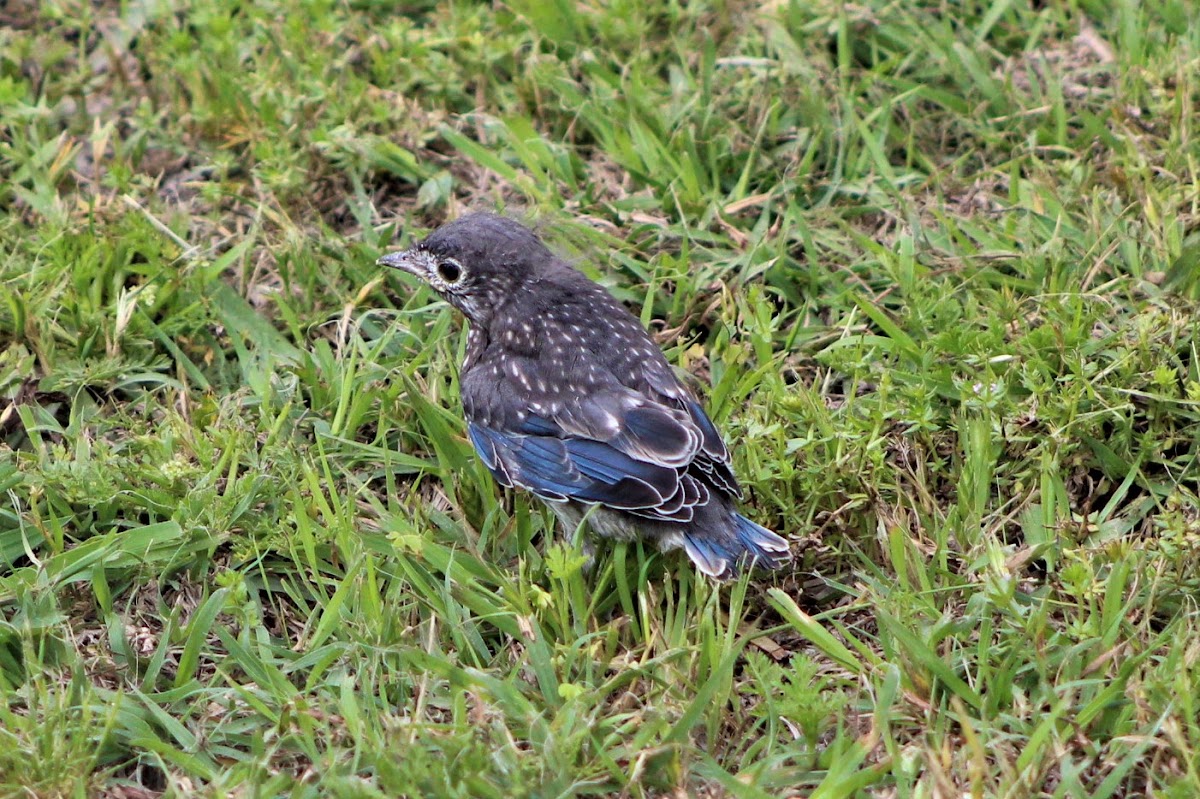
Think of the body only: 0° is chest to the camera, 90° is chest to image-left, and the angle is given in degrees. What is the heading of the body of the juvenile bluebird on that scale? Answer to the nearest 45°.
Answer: approximately 135°
